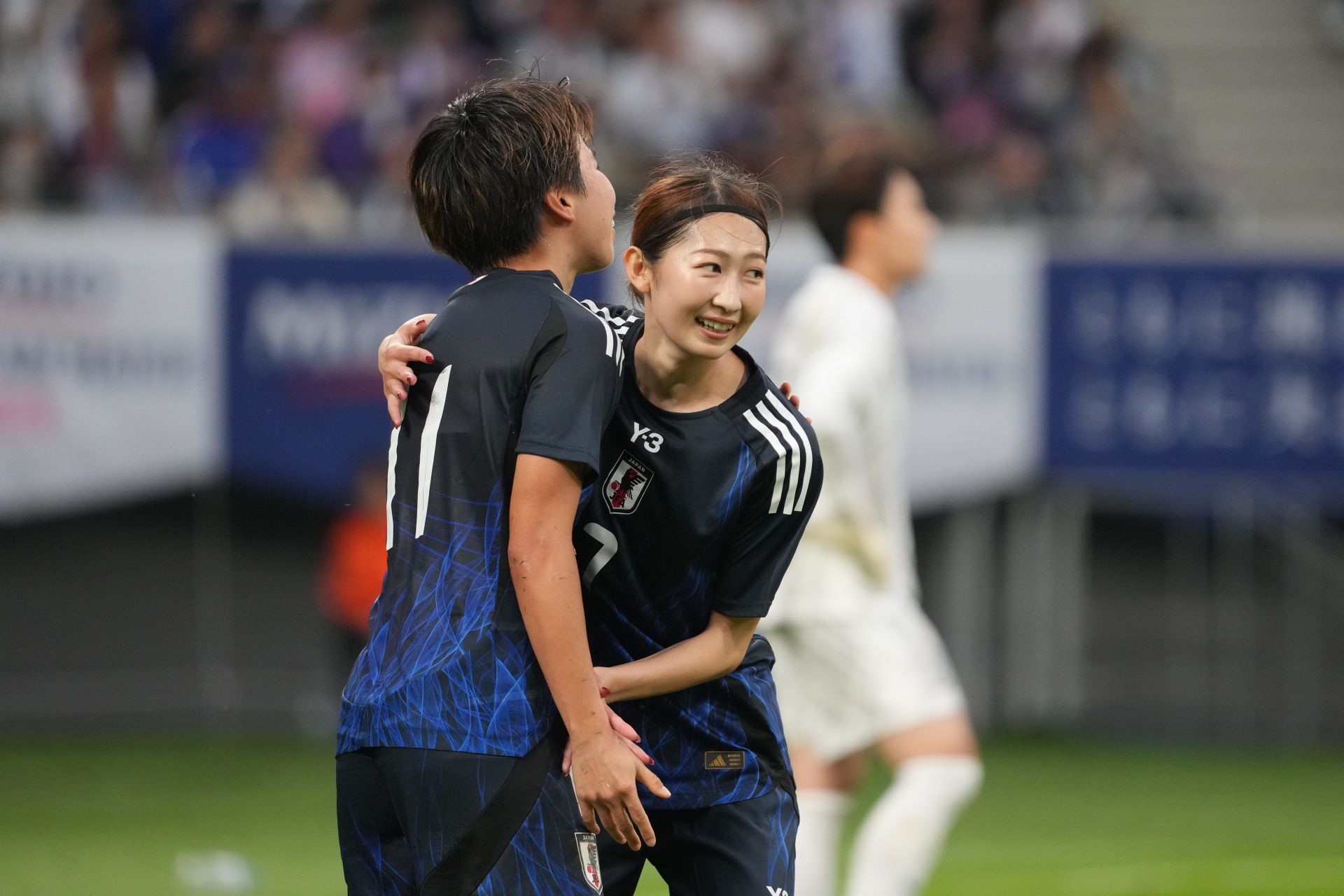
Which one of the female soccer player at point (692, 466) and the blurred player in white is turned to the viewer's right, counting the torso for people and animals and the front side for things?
the blurred player in white

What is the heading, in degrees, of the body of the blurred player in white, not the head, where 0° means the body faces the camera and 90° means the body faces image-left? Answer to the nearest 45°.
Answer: approximately 270°

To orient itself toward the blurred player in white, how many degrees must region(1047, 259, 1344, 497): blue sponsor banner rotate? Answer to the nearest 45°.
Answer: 0° — it already faces them

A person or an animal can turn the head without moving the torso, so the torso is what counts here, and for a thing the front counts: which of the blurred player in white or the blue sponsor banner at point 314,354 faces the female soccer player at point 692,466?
the blue sponsor banner

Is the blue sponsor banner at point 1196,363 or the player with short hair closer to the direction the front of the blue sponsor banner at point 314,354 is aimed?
the player with short hair

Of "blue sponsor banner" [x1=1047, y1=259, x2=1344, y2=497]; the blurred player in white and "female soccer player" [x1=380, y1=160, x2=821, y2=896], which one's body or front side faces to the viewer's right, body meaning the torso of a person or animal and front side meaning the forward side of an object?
the blurred player in white

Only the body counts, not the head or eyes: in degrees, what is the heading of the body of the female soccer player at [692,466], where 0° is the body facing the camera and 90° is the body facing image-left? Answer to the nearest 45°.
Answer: approximately 45°

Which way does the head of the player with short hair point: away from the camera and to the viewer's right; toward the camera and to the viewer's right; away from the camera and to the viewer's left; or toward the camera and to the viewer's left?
away from the camera and to the viewer's right

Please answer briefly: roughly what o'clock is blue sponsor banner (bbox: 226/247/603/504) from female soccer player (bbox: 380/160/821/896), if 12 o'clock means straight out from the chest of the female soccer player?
The blue sponsor banner is roughly at 4 o'clock from the female soccer player.

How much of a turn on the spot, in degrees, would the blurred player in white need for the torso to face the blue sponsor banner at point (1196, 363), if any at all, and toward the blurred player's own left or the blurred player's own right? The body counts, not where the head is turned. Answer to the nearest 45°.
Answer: approximately 90° to the blurred player's own left

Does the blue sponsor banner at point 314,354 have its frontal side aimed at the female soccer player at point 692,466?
yes

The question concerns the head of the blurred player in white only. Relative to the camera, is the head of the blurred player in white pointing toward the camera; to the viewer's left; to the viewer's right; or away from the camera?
to the viewer's right

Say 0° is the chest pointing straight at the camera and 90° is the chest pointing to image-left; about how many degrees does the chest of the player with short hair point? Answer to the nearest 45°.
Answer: approximately 225°

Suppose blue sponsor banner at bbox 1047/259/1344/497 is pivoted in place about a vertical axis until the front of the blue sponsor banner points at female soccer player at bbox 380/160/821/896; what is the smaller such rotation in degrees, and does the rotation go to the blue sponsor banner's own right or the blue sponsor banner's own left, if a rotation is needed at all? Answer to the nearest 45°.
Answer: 0° — it already faces them

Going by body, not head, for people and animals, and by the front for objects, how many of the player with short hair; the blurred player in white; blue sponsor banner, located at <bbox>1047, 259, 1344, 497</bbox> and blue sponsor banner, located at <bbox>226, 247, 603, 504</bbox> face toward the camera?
2
